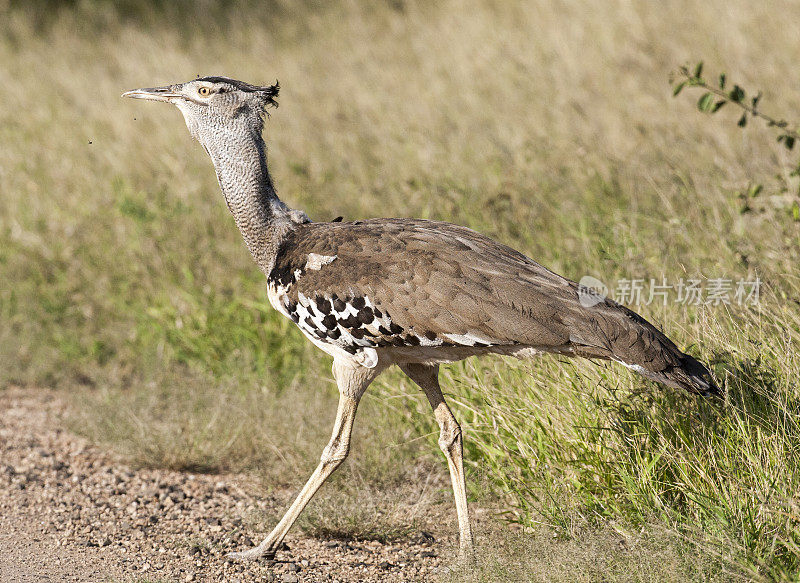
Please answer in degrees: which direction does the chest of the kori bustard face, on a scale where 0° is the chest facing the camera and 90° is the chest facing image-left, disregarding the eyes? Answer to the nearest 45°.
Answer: approximately 90°
